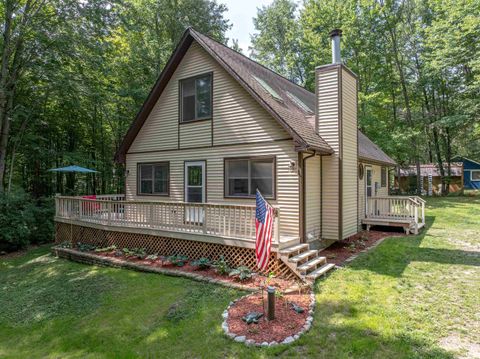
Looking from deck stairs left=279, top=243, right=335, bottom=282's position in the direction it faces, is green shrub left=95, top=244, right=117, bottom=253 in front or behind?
behind

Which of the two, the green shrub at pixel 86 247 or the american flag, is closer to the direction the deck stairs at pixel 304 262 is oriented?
the american flag

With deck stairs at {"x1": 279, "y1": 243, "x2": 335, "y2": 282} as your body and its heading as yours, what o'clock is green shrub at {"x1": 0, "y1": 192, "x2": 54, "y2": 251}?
The green shrub is roughly at 5 o'clock from the deck stairs.

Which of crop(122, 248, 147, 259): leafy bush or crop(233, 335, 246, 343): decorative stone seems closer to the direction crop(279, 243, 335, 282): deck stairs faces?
the decorative stone

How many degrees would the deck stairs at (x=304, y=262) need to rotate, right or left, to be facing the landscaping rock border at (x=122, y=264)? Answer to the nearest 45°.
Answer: approximately 135° to its right

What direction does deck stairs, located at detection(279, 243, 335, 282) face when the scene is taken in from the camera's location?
facing the viewer and to the right of the viewer

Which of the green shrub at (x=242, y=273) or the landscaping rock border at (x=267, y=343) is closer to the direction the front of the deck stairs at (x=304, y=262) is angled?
the landscaping rock border

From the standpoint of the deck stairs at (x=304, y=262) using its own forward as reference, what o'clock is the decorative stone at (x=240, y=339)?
The decorative stone is roughly at 2 o'clock from the deck stairs.

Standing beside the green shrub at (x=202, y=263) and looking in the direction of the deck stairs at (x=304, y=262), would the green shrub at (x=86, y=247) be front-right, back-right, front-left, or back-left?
back-left

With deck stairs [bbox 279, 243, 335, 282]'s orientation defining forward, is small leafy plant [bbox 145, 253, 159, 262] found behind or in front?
behind

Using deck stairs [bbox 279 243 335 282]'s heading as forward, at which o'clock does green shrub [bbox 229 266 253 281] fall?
The green shrub is roughly at 4 o'clock from the deck stairs.

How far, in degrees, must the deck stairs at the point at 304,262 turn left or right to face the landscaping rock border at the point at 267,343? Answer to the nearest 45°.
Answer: approximately 45° to its right
